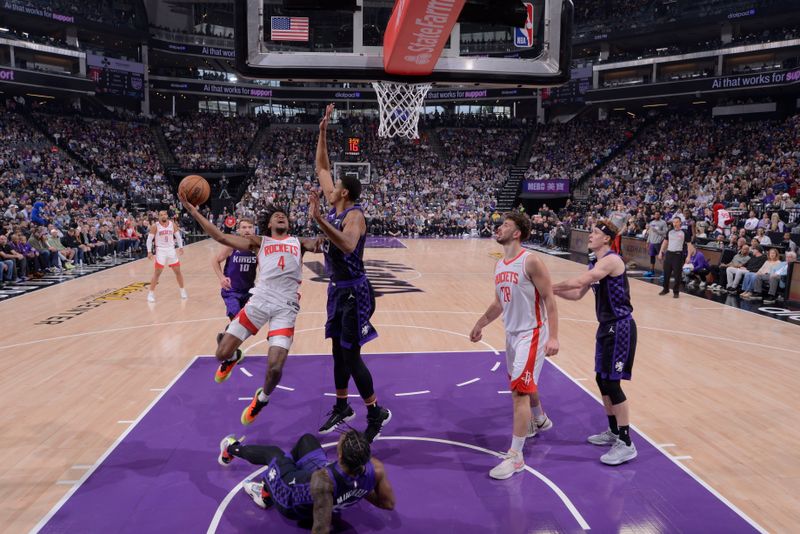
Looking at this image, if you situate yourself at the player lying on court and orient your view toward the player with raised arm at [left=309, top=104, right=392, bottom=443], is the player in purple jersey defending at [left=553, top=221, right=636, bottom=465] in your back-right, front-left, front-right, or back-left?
front-right

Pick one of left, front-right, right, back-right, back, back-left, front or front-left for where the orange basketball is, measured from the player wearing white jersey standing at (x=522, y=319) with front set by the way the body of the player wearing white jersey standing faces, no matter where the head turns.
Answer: front-right

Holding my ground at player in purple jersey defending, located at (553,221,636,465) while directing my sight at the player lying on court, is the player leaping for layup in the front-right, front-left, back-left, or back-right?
front-right

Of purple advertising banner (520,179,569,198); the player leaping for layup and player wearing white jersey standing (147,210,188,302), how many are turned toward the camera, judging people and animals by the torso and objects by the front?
3

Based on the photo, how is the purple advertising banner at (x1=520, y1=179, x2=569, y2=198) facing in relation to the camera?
toward the camera

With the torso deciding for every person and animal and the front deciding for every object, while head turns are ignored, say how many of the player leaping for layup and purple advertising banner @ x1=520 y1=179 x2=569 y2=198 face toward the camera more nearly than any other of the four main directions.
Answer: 2

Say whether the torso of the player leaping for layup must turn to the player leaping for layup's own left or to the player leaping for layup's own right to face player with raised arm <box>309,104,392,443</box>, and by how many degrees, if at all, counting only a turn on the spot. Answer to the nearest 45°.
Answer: approximately 45° to the player leaping for layup's own left

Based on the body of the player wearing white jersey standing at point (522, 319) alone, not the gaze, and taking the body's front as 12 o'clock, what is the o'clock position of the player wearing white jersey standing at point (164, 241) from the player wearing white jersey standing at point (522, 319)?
the player wearing white jersey standing at point (164, 241) is roughly at 3 o'clock from the player wearing white jersey standing at point (522, 319).

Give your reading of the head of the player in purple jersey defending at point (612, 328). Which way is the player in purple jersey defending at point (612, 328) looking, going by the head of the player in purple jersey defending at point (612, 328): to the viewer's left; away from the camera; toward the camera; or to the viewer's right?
to the viewer's left

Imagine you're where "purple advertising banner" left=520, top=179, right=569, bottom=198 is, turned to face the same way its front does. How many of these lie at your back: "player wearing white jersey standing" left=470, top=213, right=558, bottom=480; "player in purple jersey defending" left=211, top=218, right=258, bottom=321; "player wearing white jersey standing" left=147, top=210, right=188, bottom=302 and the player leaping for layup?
0

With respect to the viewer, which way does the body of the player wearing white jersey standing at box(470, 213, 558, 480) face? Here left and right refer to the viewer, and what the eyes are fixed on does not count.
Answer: facing the viewer and to the left of the viewer

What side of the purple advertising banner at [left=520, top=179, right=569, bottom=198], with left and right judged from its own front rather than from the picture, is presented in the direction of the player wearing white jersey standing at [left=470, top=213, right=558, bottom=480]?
front

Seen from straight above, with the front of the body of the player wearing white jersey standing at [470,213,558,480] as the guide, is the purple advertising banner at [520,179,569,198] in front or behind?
behind

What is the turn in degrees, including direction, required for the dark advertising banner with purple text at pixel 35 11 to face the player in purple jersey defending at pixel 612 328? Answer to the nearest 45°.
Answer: approximately 45° to its right

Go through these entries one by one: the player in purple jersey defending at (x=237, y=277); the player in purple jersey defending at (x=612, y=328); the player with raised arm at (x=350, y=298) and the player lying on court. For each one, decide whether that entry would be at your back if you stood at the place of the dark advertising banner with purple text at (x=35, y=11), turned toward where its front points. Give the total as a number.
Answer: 0

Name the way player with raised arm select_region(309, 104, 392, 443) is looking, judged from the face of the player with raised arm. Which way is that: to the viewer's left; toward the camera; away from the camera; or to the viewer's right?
to the viewer's left

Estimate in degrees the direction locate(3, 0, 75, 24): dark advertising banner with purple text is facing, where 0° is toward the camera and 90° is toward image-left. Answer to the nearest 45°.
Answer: approximately 315°

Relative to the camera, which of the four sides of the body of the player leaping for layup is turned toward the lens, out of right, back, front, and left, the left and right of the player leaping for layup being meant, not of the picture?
front

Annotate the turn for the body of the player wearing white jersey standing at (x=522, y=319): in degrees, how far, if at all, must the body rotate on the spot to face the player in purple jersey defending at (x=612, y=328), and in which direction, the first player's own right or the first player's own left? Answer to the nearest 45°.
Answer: approximately 135° to the first player's own left

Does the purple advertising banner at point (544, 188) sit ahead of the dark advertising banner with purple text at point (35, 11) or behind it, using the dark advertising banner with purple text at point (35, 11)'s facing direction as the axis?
ahead

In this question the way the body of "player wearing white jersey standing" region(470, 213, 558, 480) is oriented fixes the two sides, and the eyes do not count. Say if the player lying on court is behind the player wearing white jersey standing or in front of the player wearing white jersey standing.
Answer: in front
